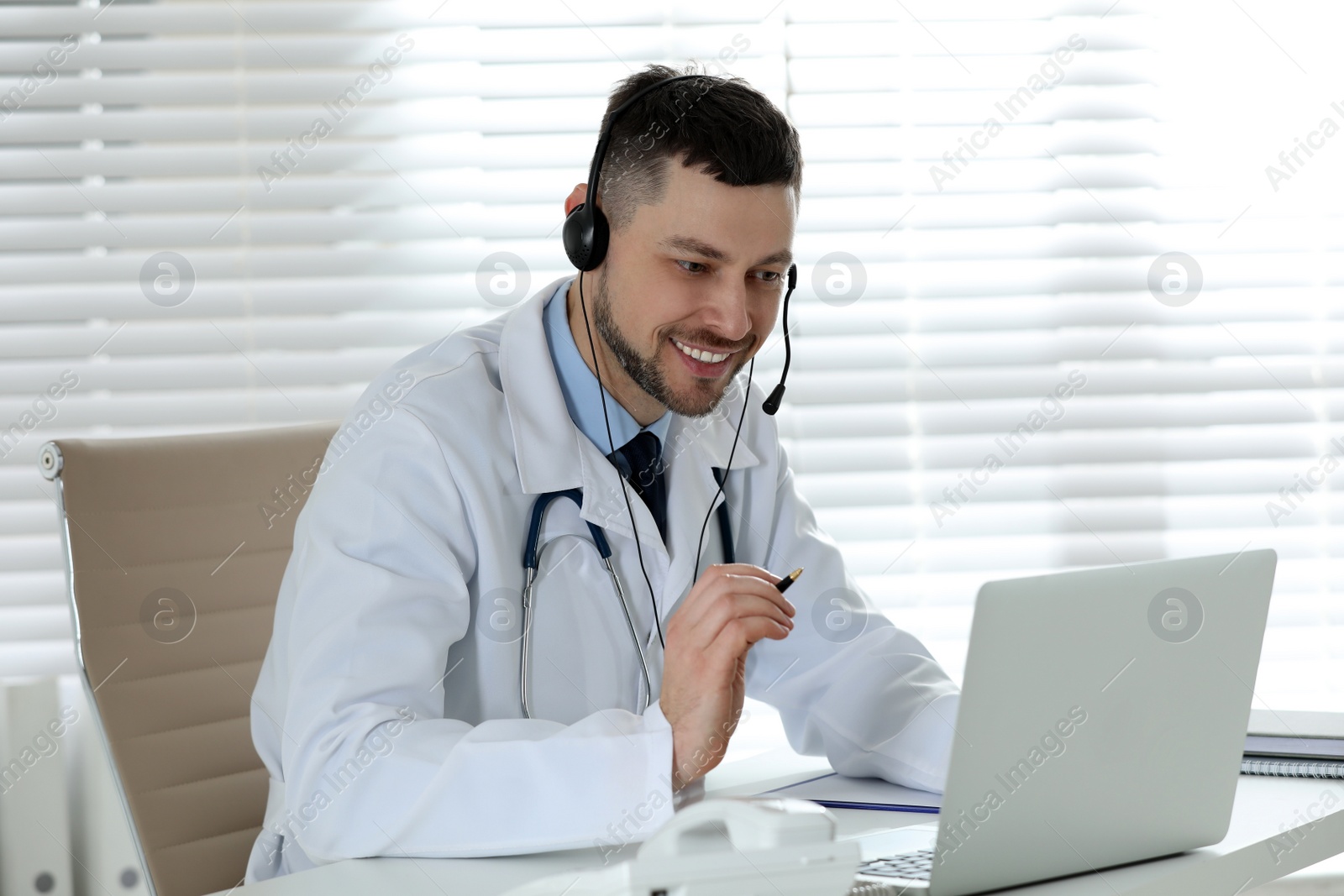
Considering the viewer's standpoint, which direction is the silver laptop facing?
facing away from the viewer and to the left of the viewer

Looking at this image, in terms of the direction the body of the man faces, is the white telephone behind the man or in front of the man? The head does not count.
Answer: in front

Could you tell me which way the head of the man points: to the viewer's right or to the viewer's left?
to the viewer's right

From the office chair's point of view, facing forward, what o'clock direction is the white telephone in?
The white telephone is roughly at 1 o'clock from the office chair.

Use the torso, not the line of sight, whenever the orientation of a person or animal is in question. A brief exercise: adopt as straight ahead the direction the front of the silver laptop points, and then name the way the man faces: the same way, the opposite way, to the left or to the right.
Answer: the opposite way

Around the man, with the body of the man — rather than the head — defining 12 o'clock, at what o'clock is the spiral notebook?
The spiral notebook is roughly at 11 o'clock from the man.
